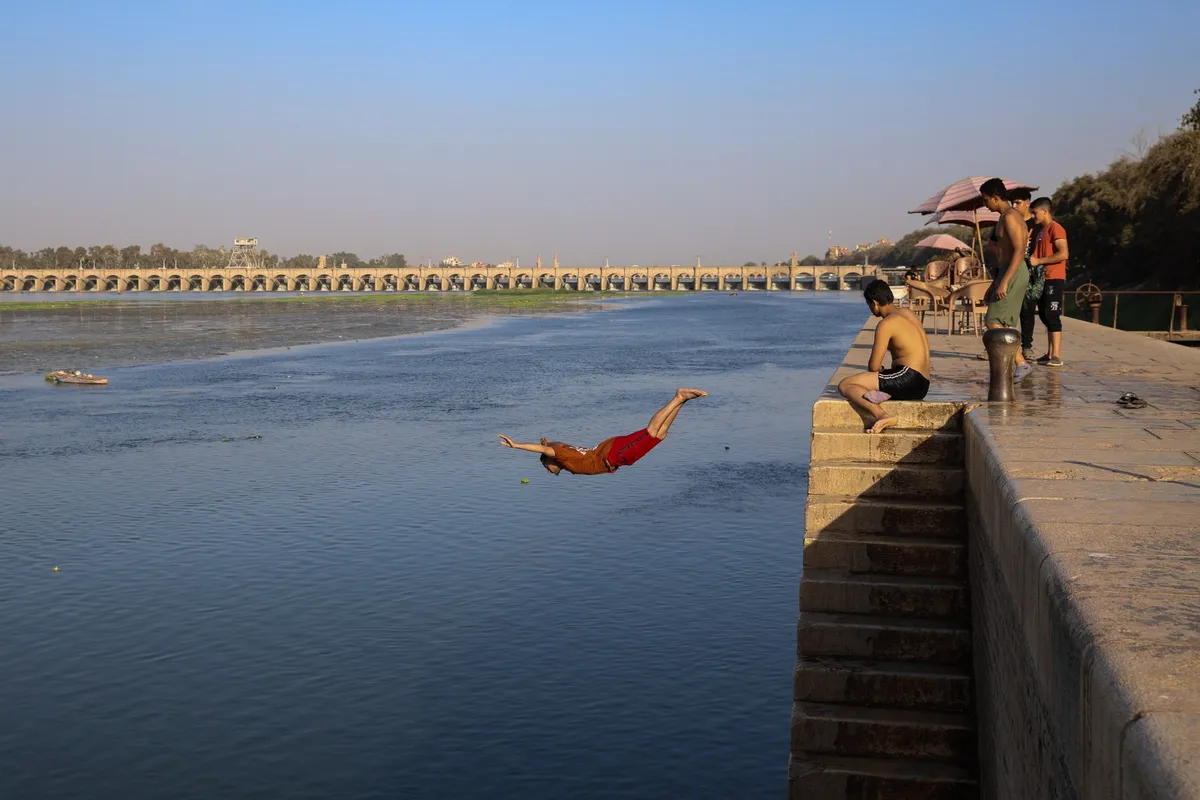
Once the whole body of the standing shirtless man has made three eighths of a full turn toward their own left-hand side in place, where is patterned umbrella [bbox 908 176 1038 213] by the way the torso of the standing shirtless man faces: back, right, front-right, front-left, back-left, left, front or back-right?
back-left

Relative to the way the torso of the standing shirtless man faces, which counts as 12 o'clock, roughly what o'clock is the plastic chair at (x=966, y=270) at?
The plastic chair is roughly at 3 o'clock from the standing shirtless man.

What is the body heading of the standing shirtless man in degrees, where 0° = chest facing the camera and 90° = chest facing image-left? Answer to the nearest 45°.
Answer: approximately 90°

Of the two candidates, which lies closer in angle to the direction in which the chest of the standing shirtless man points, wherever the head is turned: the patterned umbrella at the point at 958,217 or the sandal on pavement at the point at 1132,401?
the patterned umbrella

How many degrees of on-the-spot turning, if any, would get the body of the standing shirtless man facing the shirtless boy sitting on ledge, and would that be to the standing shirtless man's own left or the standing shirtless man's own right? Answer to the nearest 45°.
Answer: approximately 90° to the standing shirtless man's own left

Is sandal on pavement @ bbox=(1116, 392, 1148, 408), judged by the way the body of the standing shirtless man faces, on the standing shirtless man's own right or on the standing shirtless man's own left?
on the standing shirtless man's own left

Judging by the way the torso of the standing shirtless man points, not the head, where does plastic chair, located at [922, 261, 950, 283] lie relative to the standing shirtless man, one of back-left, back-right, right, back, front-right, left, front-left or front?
right

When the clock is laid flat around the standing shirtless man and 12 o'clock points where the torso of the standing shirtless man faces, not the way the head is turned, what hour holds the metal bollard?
The metal bollard is roughly at 9 o'clock from the standing shirtless man.

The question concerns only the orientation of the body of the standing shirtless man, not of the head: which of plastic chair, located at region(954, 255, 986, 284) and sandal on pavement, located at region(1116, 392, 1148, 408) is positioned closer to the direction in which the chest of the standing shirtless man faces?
the plastic chair

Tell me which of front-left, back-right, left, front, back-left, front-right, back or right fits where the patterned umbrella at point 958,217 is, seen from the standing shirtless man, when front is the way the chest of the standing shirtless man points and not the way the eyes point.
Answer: right

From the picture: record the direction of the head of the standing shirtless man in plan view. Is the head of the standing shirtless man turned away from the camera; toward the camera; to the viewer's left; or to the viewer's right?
to the viewer's left
